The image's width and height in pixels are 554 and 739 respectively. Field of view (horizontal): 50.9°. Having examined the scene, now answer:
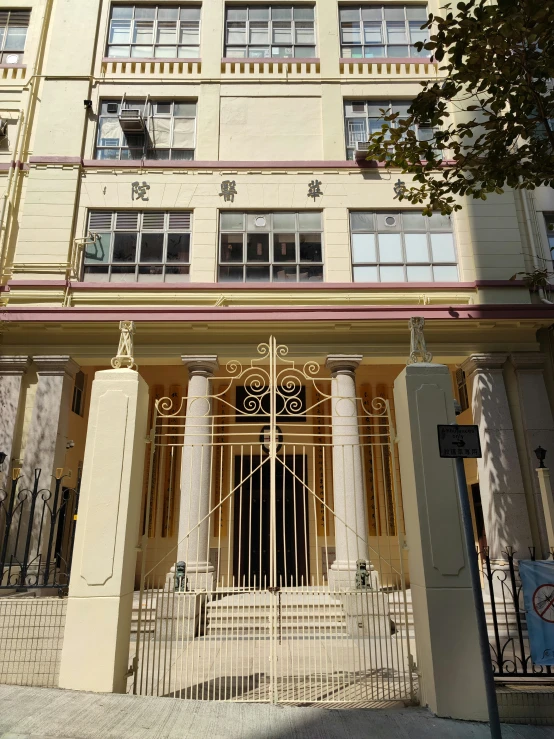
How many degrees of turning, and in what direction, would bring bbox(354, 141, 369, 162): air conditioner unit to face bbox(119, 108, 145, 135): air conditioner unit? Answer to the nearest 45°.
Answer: approximately 90° to its right

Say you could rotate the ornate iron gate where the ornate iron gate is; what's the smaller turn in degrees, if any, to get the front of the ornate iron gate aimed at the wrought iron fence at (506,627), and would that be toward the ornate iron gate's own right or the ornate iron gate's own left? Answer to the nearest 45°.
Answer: approximately 90° to the ornate iron gate's own left

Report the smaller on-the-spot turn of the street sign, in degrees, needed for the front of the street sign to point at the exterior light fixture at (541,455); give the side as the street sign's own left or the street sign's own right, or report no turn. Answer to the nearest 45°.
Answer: approximately 180°

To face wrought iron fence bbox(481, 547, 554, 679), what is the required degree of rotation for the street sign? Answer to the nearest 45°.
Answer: approximately 180°

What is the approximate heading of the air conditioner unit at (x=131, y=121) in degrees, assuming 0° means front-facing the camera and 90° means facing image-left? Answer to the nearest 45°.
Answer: approximately 0°

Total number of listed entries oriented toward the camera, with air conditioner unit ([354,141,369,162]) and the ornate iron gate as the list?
2

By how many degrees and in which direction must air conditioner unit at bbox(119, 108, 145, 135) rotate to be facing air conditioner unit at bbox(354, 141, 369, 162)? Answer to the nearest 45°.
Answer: approximately 90° to its left

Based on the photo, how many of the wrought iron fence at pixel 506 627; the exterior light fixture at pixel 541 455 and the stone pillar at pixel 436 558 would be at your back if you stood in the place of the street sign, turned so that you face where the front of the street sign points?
3
